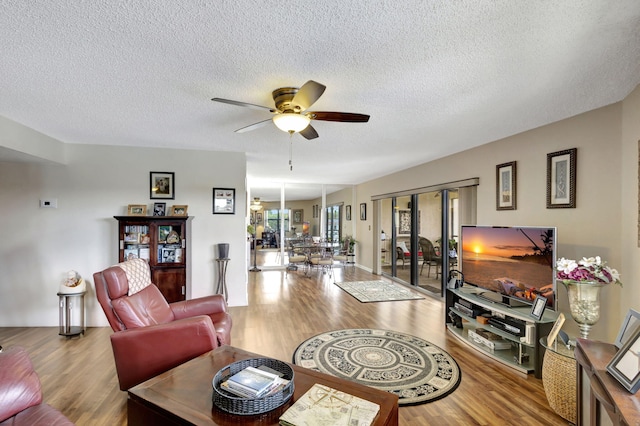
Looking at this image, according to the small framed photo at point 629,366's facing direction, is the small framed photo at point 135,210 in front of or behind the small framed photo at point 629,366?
in front

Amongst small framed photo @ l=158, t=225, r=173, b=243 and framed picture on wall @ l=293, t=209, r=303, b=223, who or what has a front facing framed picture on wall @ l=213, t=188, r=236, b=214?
framed picture on wall @ l=293, t=209, r=303, b=223

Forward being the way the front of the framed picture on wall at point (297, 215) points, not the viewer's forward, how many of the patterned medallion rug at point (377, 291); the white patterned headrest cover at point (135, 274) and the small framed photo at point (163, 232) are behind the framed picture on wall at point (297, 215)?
0

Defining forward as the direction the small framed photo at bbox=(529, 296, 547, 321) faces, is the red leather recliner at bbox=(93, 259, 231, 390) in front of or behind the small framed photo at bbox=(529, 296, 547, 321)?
in front

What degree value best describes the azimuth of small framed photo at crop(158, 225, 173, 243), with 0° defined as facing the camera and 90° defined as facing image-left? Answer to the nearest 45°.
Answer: approximately 0°

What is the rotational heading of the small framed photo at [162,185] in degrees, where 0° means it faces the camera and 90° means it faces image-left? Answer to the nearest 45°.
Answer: approximately 0°

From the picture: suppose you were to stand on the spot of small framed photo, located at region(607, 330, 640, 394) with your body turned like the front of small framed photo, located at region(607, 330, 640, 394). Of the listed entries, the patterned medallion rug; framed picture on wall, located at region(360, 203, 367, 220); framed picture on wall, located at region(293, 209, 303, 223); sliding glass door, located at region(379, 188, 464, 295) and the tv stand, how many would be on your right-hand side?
5

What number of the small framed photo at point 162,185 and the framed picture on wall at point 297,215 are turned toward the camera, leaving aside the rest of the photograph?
2

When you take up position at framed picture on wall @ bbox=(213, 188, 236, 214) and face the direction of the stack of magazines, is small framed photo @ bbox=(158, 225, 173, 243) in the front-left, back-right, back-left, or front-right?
front-right

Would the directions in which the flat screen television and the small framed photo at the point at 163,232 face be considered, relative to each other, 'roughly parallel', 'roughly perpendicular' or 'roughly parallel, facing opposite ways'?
roughly perpendicular

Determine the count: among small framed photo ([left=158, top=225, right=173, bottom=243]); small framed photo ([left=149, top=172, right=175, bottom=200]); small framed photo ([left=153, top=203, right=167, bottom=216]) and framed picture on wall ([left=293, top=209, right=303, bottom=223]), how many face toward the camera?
4

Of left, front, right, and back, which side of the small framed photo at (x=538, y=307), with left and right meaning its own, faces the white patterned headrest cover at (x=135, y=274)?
front

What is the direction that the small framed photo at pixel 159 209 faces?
toward the camera

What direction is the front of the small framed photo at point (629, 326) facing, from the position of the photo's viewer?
facing the viewer and to the left of the viewer

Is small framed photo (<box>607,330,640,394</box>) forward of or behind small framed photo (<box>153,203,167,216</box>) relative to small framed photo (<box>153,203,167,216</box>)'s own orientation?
forward
